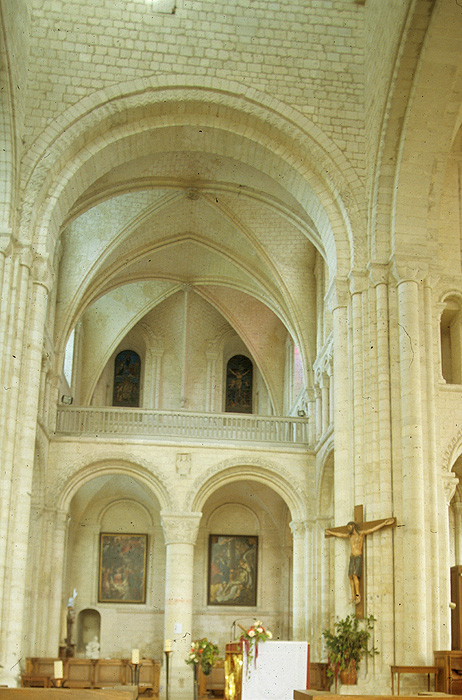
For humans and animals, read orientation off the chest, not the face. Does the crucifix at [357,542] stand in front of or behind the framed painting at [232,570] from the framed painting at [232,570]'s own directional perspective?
in front

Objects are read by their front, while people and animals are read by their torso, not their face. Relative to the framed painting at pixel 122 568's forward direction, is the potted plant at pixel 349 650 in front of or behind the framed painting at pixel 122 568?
in front

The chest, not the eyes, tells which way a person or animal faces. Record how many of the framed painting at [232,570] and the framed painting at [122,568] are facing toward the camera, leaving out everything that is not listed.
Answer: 2

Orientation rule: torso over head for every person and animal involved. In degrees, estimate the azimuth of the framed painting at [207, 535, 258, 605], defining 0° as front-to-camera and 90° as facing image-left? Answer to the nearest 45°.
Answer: approximately 0°

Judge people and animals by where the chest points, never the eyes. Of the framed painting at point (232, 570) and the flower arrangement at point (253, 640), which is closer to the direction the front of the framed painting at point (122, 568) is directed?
the flower arrangement

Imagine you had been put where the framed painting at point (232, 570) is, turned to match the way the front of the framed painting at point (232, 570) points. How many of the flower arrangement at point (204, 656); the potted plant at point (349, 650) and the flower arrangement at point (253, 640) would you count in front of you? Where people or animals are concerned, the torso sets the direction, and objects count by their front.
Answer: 3

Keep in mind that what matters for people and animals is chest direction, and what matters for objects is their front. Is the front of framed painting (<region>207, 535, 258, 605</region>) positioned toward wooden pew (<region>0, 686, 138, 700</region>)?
yes

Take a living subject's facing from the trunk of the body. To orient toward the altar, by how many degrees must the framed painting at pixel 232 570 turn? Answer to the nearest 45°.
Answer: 0° — it already faces it

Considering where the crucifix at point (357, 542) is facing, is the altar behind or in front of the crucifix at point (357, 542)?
in front

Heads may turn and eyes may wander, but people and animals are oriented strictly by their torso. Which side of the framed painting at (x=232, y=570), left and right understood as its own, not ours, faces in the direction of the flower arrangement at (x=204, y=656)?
front
